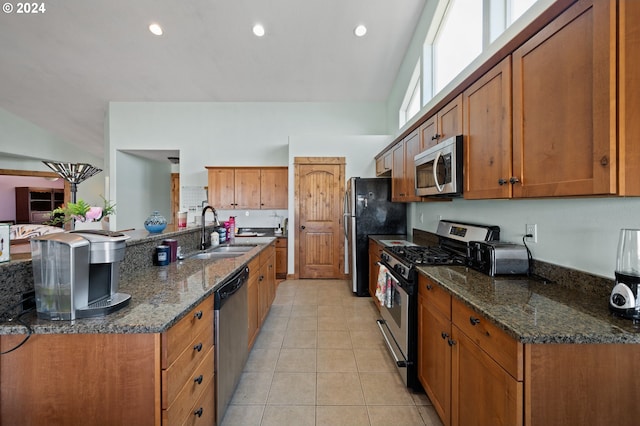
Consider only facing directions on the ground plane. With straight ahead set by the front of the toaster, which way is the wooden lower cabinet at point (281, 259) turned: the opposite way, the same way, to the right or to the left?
to the left

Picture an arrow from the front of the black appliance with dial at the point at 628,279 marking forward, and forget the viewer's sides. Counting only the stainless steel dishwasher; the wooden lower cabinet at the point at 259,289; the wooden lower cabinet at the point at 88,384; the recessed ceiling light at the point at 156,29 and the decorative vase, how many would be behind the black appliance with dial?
0

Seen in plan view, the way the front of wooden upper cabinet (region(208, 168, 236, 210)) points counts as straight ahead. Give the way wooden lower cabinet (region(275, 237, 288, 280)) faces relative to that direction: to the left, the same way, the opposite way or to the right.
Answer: the same way

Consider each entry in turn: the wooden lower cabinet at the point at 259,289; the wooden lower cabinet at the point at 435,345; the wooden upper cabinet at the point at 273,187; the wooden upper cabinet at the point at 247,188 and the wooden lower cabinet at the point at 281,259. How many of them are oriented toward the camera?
3

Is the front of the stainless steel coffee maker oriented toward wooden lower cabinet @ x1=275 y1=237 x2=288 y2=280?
no

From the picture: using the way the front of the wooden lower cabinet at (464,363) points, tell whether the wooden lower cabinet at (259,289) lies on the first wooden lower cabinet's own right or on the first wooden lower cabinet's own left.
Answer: on the first wooden lower cabinet's own right

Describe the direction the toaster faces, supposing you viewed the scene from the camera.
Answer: facing the viewer and to the left of the viewer

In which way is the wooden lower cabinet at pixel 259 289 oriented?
to the viewer's right

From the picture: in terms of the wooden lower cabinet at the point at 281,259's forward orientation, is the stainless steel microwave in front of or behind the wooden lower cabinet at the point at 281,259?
in front

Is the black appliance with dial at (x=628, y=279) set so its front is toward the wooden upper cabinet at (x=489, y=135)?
no

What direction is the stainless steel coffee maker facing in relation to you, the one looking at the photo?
facing the viewer and to the right of the viewer

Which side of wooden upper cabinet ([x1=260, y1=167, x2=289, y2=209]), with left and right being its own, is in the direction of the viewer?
front

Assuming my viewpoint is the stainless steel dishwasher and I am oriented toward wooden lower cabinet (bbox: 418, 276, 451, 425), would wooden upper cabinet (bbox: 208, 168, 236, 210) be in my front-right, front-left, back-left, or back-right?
back-left

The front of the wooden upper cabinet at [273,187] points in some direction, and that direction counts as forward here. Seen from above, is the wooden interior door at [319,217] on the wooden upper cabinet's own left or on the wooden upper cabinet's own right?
on the wooden upper cabinet's own left

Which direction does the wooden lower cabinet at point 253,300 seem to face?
to the viewer's right

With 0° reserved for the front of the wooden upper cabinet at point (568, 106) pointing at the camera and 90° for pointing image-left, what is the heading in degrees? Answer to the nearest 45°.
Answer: approximately 45°

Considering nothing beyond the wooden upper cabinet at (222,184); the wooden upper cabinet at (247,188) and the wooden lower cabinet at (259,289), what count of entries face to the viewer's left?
0
